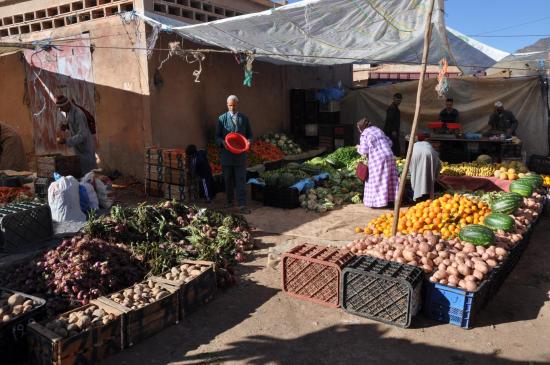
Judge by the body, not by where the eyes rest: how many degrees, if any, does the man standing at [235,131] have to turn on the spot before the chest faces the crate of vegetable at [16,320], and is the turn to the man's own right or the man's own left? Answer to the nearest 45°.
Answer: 0° — they already face it

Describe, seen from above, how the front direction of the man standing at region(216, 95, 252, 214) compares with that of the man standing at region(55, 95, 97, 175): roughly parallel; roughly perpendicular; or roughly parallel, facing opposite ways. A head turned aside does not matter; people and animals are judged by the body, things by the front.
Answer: roughly perpendicular

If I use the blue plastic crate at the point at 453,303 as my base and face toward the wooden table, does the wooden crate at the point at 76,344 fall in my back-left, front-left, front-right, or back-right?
back-left

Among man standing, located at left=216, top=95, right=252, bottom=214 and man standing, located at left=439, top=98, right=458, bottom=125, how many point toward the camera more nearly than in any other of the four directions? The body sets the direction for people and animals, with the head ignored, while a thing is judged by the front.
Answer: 2

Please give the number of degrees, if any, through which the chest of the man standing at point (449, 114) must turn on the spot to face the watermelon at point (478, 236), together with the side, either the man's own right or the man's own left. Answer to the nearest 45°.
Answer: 0° — they already face it

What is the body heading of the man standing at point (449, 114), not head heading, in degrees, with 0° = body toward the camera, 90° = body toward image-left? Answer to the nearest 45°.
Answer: approximately 0°
